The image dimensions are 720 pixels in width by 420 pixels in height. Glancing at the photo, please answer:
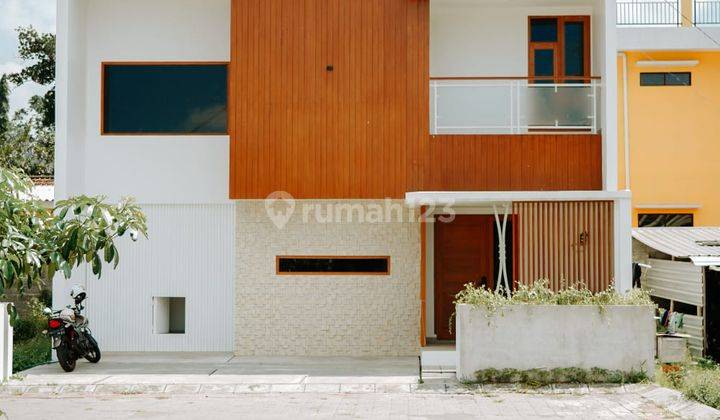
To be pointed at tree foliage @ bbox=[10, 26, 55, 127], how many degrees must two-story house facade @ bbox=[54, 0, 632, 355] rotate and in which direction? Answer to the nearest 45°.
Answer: approximately 135° to its right

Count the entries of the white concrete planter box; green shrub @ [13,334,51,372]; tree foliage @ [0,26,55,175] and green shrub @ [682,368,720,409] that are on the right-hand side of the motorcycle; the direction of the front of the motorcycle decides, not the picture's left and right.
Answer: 2

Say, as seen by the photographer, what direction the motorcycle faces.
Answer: facing away from the viewer and to the right of the viewer

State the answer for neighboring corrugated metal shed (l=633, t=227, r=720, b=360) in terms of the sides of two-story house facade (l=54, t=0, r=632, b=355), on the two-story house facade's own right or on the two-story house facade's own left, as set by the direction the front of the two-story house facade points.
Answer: on the two-story house facade's own left

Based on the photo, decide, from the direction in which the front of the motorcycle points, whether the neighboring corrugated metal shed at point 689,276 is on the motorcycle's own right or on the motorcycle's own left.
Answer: on the motorcycle's own right

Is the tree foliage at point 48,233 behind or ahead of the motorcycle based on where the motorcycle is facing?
behind

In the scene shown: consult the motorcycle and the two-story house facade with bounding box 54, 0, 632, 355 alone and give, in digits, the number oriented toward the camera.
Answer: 1

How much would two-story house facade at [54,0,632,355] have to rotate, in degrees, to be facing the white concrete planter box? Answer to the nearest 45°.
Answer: approximately 45° to its left

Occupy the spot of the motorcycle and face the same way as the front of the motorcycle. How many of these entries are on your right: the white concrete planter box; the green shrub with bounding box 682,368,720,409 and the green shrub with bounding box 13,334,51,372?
2

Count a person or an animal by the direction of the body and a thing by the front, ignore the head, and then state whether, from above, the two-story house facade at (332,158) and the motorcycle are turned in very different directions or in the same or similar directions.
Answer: very different directions

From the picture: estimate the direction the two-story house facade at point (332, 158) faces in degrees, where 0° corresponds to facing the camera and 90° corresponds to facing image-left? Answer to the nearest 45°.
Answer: approximately 0°
